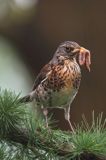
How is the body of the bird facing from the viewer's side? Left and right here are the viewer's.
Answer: facing the viewer and to the right of the viewer
